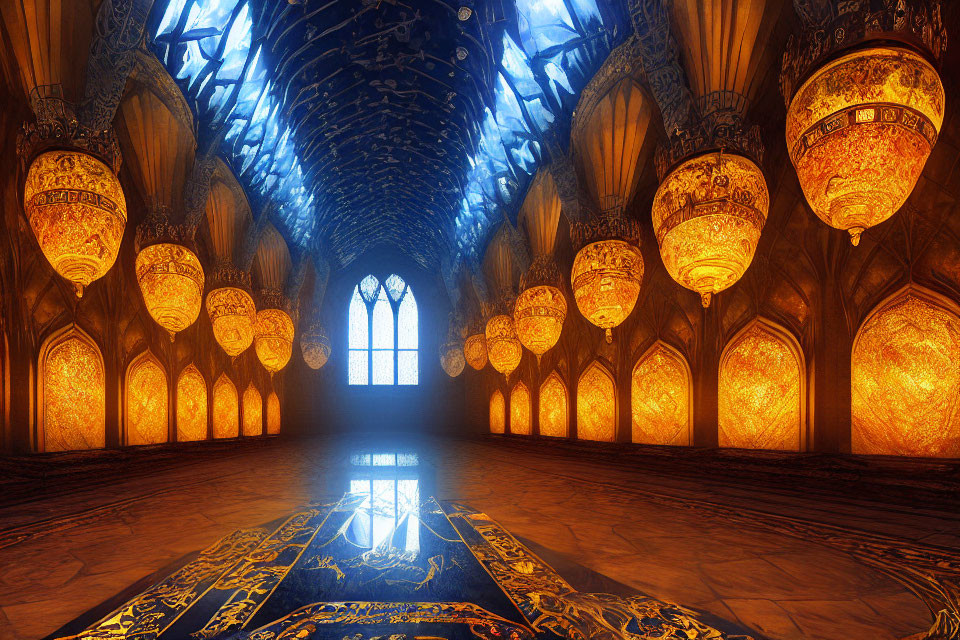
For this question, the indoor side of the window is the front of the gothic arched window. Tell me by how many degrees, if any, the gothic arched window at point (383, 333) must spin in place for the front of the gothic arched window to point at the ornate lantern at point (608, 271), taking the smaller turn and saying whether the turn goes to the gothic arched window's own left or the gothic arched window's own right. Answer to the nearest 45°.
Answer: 0° — it already faces it

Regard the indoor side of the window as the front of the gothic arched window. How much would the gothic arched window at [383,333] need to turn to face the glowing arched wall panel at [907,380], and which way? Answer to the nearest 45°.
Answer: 0° — it already faces it

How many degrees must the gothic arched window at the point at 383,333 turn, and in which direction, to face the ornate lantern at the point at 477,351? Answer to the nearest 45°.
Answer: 0° — it already faces it

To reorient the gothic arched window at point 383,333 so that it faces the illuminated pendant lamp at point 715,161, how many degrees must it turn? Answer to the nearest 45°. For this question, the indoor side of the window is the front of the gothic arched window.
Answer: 0° — it already faces it

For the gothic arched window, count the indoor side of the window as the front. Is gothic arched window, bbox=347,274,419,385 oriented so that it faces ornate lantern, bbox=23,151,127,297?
yes

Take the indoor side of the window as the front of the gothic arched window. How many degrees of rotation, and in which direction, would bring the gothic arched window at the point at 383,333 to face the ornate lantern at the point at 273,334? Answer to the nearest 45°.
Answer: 0° — it already faces it

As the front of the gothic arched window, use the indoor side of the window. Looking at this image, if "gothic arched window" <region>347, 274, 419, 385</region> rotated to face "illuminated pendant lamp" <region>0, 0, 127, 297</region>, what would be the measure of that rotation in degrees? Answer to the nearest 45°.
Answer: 0° — it already faces it

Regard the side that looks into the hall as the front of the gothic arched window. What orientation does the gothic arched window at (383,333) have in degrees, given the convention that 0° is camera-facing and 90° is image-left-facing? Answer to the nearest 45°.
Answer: approximately 0°
